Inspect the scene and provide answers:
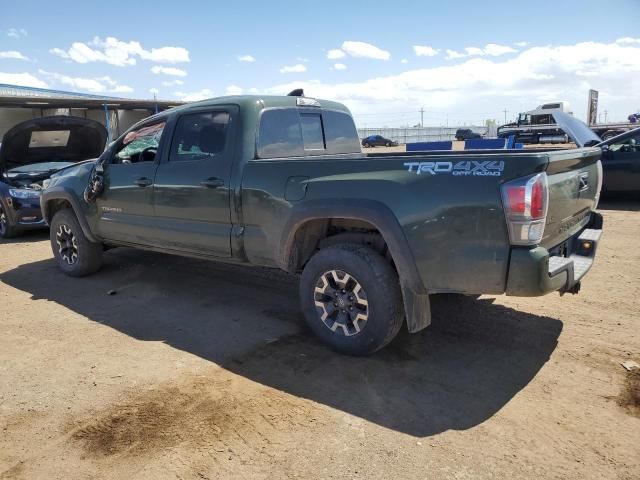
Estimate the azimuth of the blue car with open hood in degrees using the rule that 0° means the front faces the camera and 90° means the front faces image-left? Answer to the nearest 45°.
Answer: approximately 315°

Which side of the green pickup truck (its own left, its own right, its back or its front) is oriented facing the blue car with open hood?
front

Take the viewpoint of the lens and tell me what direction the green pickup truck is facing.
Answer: facing away from the viewer and to the left of the viewer

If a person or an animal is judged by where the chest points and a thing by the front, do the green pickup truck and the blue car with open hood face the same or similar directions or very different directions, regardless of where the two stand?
very different directions

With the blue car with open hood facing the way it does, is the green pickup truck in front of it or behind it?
in front
